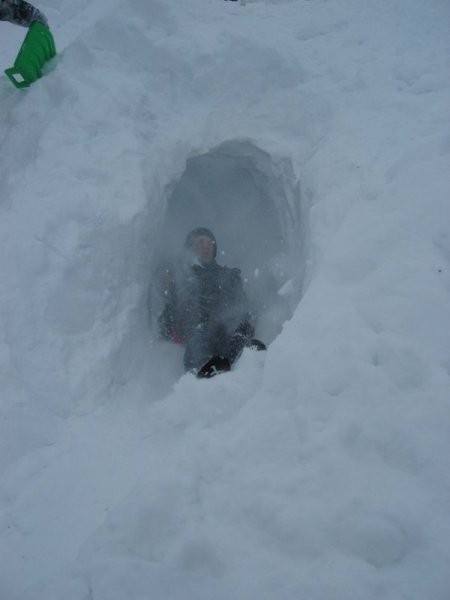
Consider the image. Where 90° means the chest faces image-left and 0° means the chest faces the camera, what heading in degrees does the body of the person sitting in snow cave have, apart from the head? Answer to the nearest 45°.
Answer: approximately 0°
